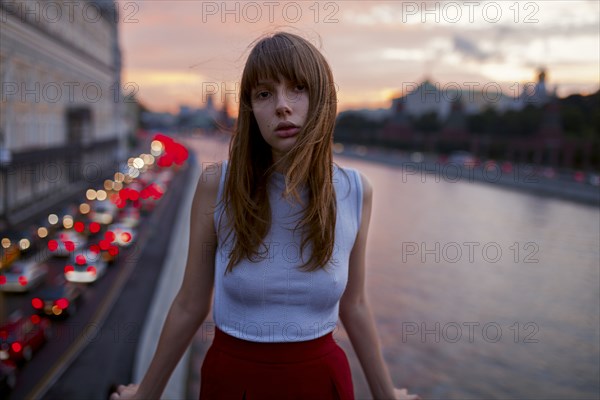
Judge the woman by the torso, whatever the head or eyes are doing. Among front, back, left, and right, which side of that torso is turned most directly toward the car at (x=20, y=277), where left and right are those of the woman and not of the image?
back

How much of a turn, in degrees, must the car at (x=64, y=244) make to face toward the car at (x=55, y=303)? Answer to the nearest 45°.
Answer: approximately 135° to its right

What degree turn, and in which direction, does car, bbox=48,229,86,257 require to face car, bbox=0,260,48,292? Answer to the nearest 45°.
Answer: approximately 135° to its right

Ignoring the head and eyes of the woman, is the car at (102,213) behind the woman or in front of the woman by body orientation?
behind

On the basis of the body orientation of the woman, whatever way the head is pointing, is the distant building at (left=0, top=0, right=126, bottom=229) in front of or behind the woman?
behind

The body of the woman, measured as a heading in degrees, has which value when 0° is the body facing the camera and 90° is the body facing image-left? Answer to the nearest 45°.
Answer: approximately 0°

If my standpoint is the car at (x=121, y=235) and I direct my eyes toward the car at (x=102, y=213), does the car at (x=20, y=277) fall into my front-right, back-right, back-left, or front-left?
back-left

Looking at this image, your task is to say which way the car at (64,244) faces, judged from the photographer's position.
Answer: facing away from the viewer and to the right of the viewer

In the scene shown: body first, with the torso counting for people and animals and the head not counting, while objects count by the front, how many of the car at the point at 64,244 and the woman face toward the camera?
1
